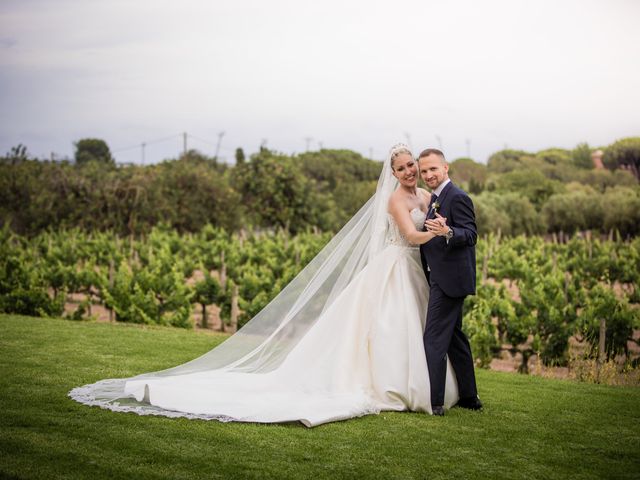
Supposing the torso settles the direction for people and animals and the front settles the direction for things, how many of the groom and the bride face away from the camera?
0

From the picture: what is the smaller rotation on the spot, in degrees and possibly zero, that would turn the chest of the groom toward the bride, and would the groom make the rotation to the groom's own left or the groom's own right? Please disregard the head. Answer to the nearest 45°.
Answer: approximately 45° to the groom's own right

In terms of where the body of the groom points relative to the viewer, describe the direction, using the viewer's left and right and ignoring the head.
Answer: facing the viewer and to the left of the viewer

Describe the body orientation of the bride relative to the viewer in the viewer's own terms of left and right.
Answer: facing the viewer and to the right of the viewer
